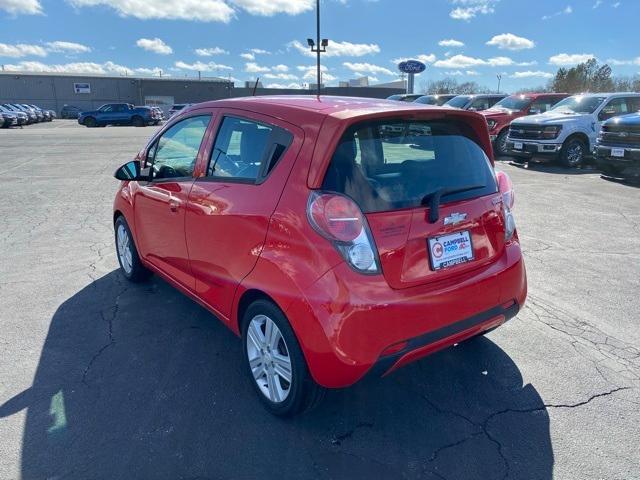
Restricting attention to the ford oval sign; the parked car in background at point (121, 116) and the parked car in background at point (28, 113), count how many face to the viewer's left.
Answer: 1

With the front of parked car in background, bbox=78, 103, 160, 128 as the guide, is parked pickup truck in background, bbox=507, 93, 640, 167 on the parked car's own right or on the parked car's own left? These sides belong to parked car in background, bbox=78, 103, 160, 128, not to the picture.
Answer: on the parked car's own left

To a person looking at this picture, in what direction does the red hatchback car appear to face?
facing away from the viewer and to the left of the viewer

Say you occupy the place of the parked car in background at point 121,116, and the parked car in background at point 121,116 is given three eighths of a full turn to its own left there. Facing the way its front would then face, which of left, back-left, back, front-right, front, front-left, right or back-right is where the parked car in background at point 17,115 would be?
back-right

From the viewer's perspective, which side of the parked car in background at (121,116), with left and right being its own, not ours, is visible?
left

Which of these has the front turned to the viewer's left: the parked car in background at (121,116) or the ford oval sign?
the parked car in background

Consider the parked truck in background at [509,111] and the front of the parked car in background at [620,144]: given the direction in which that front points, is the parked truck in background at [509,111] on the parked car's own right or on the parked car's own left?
on the parked car's own right

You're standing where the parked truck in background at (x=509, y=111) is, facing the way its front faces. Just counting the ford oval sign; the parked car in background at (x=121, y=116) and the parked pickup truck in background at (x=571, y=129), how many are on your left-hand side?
1

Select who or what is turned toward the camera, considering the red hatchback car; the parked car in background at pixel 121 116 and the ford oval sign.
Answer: the ford oval sign

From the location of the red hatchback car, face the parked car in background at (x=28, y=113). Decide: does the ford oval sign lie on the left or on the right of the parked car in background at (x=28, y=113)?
right
